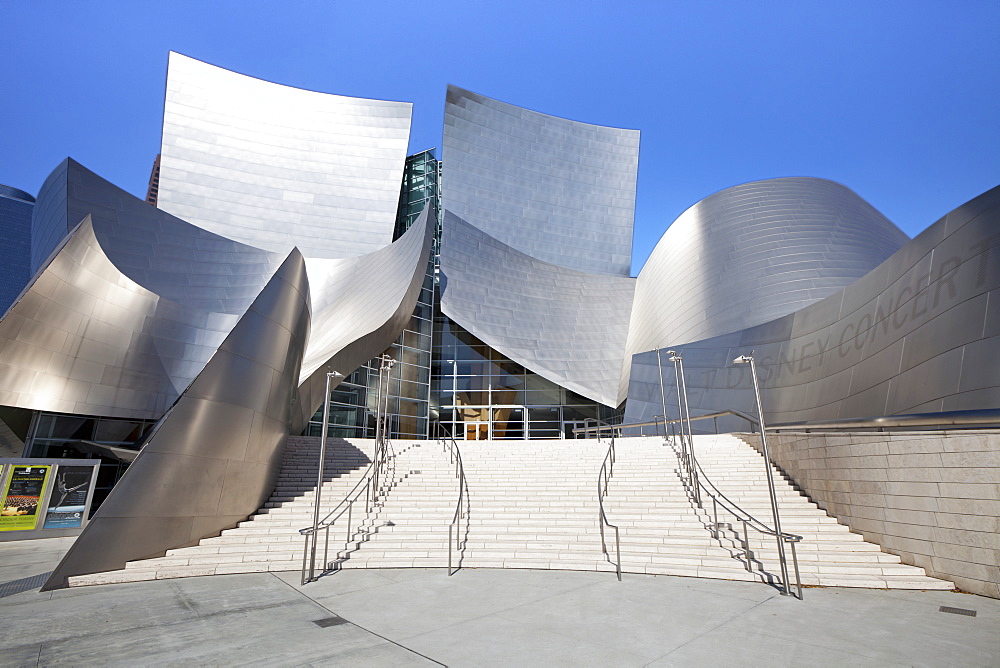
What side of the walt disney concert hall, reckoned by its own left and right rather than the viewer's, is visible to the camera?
front

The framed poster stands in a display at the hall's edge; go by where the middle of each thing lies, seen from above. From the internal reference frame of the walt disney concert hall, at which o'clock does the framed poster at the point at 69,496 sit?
The framed poster is roughly at 2 o'clock from the walt disney concert hall.
